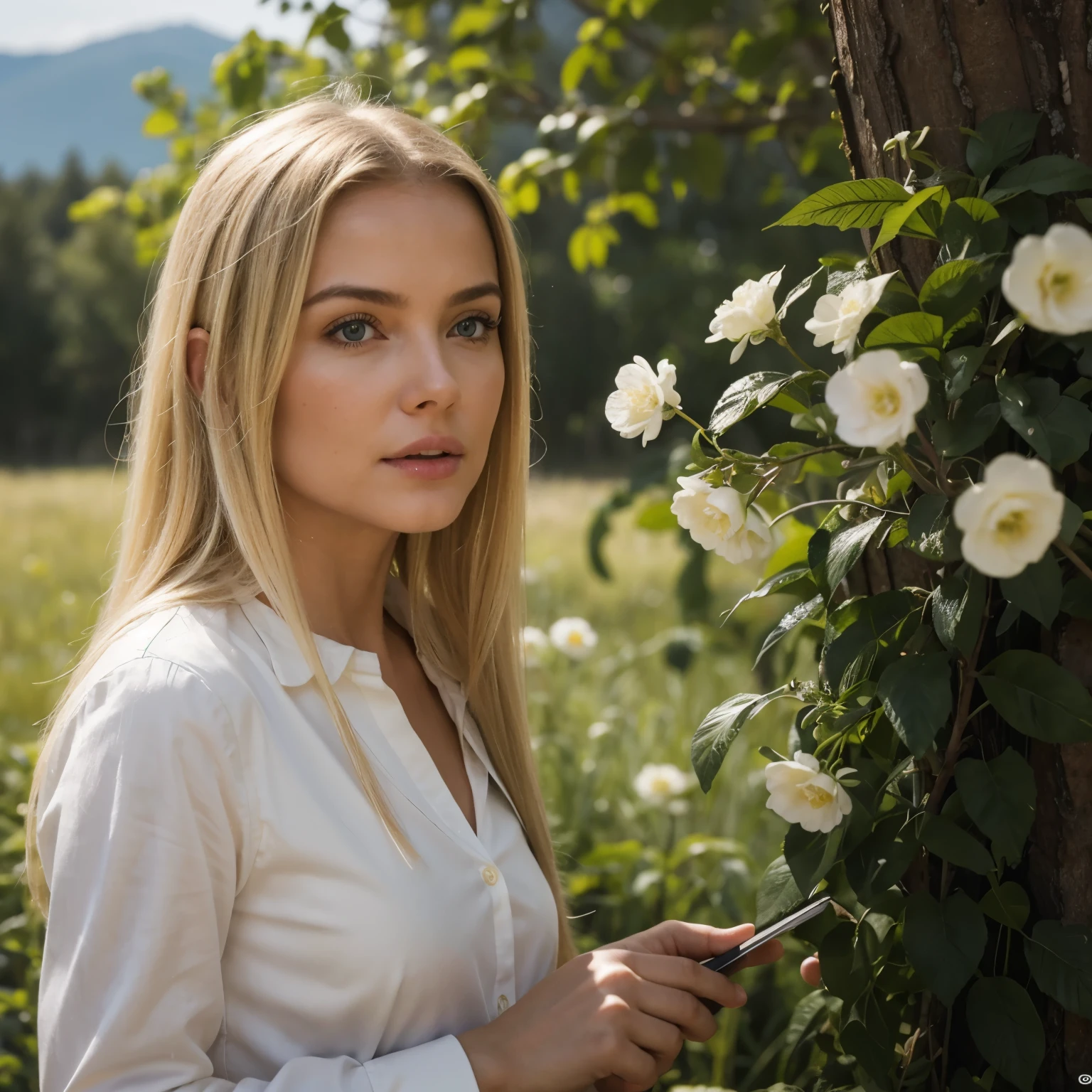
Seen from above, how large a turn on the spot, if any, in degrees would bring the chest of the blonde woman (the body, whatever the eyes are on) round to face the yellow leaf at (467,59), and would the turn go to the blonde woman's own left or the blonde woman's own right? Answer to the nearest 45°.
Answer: approximately 135° to the blonde woman's own left

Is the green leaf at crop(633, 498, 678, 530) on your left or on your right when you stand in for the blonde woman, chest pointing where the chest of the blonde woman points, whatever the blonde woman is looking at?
on your left

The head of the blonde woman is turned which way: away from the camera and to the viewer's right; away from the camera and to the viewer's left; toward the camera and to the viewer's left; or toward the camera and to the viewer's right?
toward the camera and to the viewer's right

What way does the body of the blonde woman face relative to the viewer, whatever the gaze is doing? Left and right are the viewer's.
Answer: facing the viewer and to the right of the viewer
